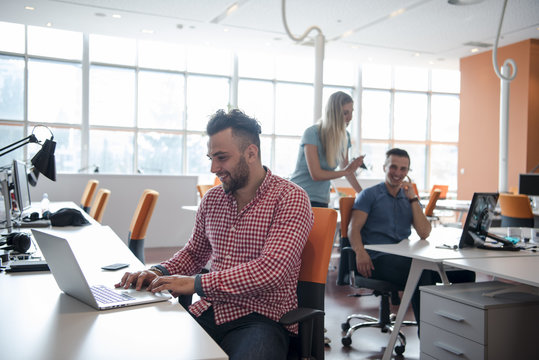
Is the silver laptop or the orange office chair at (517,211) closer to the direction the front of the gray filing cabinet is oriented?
the silver laptop

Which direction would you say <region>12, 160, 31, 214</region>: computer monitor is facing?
to the viewer's right

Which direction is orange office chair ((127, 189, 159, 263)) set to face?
to the viewer's left

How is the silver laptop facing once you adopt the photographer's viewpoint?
facing away from the viewer and to the right of the viewer

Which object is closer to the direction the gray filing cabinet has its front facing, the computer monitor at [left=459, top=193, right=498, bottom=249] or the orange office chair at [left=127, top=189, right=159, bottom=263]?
the orange office chair

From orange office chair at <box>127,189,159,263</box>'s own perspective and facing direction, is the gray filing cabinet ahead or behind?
behind
